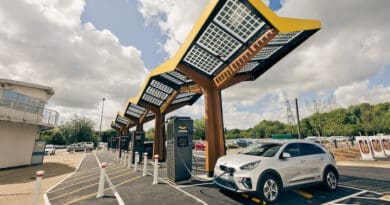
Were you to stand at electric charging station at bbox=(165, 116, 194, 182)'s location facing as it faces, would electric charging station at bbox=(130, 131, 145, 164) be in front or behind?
behind

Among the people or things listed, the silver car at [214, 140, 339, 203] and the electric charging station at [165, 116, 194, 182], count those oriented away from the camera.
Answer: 0

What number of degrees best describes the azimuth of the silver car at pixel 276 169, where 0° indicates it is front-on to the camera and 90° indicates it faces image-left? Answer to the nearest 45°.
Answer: approximately 45°

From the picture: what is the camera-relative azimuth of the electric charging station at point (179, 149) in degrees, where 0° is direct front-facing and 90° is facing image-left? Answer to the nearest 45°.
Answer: approximately 315°

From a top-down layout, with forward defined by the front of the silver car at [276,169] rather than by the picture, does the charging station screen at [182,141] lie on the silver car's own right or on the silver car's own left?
on the silver car's own right

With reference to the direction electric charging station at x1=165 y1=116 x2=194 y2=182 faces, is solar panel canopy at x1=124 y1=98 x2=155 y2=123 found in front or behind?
behind

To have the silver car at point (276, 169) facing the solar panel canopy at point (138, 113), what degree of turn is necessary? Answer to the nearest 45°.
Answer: approximately 90° to its right

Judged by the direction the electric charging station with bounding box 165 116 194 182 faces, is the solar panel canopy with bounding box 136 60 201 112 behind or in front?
behind

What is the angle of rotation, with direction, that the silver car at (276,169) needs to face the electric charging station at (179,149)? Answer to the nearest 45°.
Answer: approximately 45° to its right
